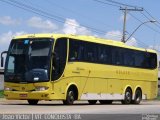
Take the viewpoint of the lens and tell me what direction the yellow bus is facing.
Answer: facing the viewer and to the left of the viewer
